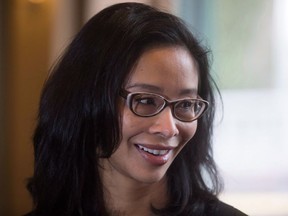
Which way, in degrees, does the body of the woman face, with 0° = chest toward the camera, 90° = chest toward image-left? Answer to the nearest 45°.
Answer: approximately 315°

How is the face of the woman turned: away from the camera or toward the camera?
toward the camera
